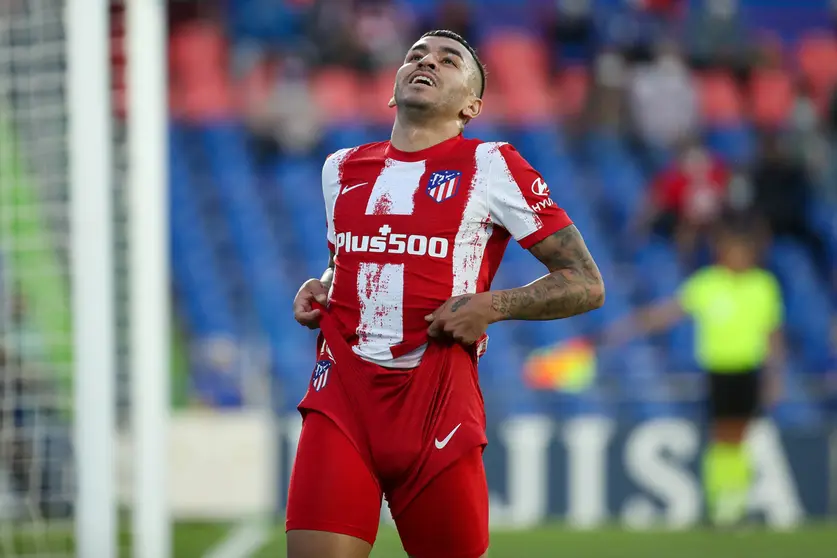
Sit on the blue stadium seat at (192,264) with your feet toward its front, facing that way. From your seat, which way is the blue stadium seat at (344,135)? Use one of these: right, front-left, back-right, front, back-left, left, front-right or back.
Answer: left

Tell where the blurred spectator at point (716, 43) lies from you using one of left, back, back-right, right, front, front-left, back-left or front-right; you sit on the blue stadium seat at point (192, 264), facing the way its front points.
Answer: left

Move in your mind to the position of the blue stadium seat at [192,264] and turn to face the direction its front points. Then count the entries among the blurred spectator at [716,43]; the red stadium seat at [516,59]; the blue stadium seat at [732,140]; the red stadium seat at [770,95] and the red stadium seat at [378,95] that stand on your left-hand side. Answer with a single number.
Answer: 5

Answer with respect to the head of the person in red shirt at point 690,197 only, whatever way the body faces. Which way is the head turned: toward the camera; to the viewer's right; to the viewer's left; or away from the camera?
toward the camera

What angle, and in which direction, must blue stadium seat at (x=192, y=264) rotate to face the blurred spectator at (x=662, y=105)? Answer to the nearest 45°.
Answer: approximately 90° to its left

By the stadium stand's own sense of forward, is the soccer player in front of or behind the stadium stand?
in front

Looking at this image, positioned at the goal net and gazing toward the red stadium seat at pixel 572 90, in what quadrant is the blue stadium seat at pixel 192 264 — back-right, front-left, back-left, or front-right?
front-left

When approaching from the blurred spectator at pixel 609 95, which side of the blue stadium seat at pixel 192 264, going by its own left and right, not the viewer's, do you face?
left

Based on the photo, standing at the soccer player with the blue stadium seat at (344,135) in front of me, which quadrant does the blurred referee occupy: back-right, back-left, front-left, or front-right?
front-right

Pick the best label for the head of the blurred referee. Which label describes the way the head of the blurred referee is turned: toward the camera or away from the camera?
toward the camera

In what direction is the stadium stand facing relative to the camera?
toward the camera

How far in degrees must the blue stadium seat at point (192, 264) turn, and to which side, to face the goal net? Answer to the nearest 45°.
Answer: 0° — it already faces it

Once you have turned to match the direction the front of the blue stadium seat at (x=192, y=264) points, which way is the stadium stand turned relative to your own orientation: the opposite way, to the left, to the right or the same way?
the same way
